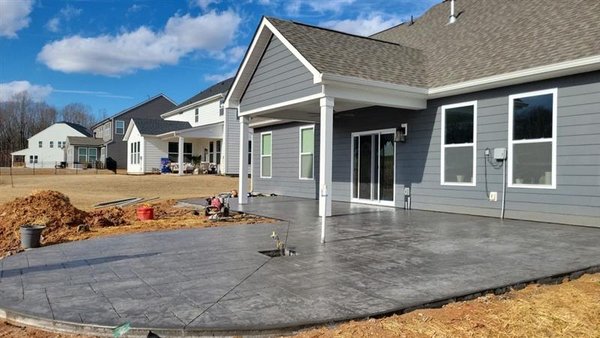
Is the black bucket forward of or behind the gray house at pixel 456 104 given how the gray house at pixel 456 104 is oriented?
behind

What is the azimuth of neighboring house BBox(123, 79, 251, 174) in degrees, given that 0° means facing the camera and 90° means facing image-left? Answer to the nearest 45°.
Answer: approximately 225°

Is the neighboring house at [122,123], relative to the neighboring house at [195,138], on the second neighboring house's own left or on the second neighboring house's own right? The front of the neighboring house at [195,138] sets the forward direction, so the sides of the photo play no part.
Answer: on the second neighboring house's own left

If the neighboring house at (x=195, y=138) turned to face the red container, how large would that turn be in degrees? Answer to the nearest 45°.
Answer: approximately 135° to its right

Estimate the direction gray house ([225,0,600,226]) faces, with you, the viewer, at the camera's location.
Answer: facing away from the viewer and to the right of the viewer

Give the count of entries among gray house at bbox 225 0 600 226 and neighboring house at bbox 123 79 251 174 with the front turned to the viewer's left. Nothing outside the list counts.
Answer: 0

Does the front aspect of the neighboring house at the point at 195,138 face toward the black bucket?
no

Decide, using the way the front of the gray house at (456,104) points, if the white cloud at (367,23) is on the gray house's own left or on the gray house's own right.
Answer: on the gray house's own left

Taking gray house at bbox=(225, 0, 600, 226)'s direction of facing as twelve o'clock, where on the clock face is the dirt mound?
The dirt mound is roughly at 7 o'clock from the gray house.

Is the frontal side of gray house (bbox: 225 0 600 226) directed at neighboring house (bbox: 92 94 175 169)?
no
